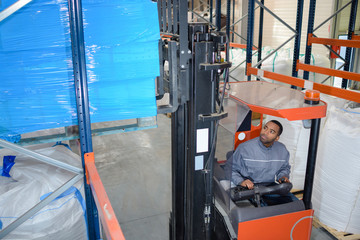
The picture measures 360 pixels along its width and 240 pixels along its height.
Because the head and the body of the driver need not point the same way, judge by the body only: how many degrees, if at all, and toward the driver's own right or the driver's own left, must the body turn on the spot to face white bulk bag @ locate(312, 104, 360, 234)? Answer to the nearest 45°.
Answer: approximately 135° to the driver's own left

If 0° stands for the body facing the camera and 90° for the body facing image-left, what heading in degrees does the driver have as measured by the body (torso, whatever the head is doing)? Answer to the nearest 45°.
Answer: approximately 0°

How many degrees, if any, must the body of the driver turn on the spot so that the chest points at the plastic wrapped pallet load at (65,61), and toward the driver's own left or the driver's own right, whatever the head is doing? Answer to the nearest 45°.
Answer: approximately 45° to the driver's own right

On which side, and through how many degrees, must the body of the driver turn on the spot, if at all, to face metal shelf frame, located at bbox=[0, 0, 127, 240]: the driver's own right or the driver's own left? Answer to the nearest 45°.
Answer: approximately 45° to the driver's own right

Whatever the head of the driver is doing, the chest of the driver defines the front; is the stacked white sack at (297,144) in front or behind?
behind
